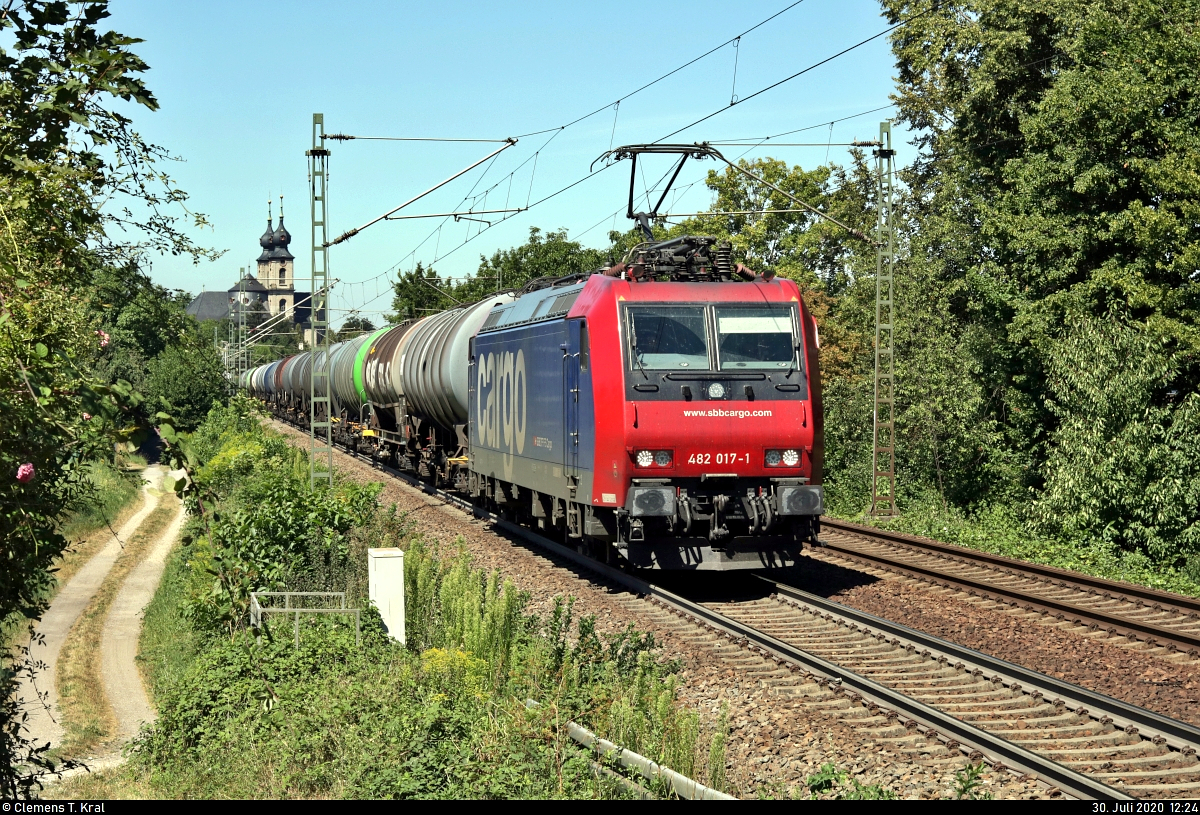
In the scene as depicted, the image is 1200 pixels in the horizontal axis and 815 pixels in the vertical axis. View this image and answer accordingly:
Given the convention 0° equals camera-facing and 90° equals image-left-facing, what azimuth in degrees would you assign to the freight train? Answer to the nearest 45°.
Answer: approximately 315°

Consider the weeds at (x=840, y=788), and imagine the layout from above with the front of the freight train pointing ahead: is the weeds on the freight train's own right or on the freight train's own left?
on the freight train's own right

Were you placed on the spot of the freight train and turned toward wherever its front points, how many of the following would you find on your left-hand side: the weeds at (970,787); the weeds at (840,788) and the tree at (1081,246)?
1

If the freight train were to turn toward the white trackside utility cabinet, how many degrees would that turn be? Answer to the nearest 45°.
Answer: approximately 90° to its right

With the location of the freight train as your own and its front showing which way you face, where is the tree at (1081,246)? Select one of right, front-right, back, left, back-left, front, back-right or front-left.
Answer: left

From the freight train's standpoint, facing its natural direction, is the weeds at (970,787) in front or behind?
in front

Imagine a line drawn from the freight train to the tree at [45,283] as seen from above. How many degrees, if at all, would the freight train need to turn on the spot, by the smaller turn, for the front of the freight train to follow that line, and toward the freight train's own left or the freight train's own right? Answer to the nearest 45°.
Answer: approximately 90° to the freight train's own right

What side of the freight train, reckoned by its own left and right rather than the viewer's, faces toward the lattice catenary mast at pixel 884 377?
left

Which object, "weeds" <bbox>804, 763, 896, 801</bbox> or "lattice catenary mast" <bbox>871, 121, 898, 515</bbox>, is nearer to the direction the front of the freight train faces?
the weeds
